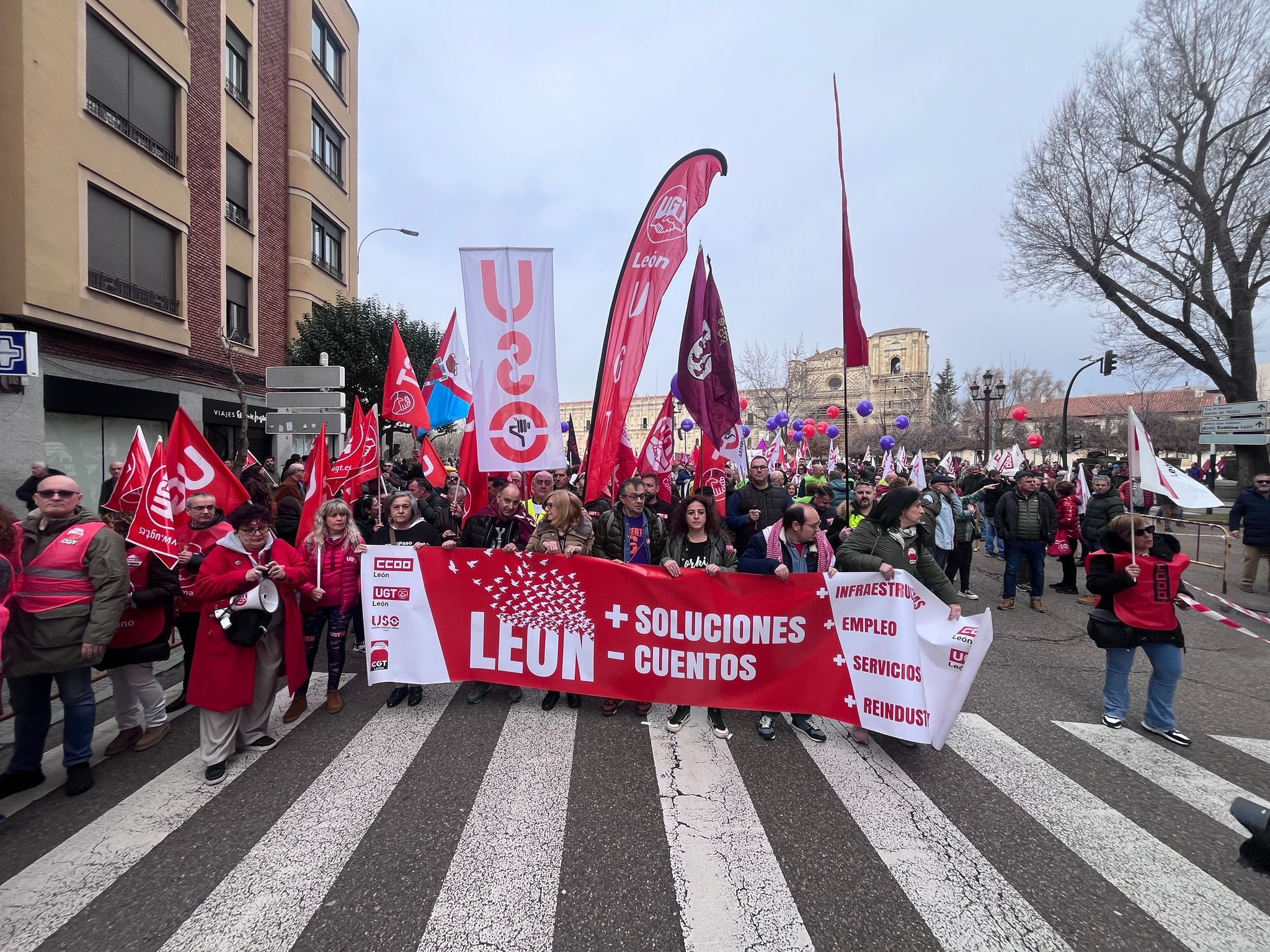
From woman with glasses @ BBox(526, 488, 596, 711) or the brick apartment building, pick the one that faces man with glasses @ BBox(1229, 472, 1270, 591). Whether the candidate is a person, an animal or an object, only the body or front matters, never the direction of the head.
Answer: the brick apartment building

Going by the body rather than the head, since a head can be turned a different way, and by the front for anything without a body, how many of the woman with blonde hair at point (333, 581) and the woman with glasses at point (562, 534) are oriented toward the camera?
2

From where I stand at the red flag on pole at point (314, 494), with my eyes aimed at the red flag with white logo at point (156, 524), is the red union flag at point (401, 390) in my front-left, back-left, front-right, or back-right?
back-right

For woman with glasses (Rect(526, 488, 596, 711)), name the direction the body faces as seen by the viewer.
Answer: toward the camera

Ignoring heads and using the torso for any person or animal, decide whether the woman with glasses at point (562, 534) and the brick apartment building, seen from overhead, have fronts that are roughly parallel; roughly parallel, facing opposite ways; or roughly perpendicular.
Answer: roughly perpendicular

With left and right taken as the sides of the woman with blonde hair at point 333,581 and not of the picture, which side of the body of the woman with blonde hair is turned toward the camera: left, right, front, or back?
front

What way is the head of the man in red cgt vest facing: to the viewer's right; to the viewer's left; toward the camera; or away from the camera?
toward the camera

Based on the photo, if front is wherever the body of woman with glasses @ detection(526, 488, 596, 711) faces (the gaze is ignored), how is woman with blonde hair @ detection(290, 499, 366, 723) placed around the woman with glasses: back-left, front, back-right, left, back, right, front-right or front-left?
right

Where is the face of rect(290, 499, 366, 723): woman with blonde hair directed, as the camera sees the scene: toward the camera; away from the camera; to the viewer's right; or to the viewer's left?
toward the camera
